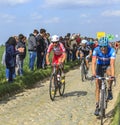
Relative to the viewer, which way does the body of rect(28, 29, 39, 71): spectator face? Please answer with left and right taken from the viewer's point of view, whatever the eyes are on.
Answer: facing to the right of the viewer

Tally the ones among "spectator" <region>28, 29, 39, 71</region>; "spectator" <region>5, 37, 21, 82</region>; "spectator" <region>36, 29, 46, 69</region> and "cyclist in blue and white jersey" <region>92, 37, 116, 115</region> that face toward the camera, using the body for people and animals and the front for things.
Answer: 1

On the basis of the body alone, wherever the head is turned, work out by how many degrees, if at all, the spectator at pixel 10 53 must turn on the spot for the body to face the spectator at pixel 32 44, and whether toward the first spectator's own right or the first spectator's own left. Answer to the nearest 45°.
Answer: approximately 45° to the first spectator's own left

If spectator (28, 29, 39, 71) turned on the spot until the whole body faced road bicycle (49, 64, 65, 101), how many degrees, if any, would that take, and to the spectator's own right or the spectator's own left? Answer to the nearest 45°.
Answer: approximately 90° to the spectator's own right

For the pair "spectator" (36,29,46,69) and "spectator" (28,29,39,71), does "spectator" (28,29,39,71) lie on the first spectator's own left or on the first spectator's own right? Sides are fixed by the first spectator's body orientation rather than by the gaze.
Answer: on the first spectator's own right

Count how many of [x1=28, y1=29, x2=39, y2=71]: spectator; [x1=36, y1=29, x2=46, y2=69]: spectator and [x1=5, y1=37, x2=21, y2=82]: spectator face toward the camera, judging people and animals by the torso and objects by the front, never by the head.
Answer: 0

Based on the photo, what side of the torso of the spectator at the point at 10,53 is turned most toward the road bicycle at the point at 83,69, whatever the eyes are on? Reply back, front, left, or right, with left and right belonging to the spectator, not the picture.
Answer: front
